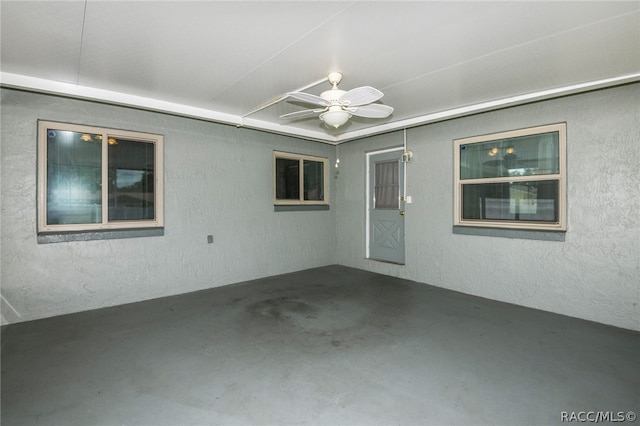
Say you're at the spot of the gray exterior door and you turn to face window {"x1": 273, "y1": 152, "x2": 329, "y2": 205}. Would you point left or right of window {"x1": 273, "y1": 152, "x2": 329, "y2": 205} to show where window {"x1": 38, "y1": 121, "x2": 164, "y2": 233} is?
left

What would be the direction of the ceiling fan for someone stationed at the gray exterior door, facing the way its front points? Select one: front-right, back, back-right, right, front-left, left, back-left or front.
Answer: front-left

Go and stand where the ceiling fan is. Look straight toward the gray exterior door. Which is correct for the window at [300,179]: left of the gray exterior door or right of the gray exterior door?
left

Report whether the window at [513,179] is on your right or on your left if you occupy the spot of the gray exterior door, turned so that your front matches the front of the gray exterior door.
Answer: on your left

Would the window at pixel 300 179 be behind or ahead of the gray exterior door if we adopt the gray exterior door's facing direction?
ahead

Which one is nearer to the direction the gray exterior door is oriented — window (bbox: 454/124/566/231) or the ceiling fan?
the ceiling fan

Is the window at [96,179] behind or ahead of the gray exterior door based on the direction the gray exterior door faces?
ahead

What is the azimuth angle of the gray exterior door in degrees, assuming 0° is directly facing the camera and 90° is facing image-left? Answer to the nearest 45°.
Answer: approximately 45°
